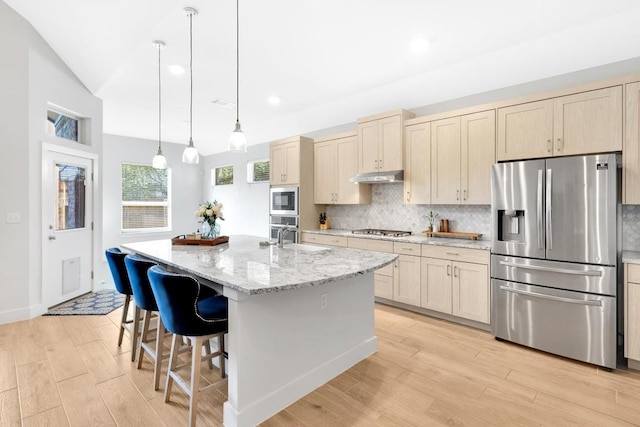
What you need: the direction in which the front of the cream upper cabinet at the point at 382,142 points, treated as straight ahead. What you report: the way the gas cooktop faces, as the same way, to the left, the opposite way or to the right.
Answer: the same way

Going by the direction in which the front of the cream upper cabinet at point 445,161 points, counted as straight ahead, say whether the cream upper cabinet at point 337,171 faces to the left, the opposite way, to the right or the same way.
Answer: the same way

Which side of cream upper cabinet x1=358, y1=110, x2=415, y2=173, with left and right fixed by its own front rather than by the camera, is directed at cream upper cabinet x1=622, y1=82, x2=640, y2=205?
left

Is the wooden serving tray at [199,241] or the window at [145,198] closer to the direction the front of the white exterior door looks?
the wooden serving tray

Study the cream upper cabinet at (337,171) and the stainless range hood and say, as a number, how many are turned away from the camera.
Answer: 0

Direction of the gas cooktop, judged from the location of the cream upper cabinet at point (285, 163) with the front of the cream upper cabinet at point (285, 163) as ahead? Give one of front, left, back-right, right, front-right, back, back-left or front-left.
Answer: left

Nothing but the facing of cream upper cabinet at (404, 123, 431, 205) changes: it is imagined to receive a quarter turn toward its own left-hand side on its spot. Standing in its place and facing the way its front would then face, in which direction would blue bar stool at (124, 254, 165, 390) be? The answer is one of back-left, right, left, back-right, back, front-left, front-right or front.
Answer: right

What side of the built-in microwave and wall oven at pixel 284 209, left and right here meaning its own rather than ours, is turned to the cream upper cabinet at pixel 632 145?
left

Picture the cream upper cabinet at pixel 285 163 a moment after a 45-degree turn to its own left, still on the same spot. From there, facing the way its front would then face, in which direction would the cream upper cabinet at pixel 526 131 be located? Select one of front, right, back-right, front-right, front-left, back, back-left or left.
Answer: front-left

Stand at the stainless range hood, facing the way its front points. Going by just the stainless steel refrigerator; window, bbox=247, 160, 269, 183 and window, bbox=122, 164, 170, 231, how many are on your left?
1

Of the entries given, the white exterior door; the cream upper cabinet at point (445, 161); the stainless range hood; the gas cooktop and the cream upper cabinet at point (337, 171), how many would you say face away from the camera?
0

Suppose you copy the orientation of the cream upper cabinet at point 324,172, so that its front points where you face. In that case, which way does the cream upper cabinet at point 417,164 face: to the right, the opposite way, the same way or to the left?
the same way

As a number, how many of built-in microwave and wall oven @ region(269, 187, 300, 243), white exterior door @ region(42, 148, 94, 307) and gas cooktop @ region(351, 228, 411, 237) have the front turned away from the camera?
0

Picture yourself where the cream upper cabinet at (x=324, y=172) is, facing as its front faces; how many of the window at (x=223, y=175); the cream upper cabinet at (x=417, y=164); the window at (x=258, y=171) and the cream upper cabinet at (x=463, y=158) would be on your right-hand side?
2

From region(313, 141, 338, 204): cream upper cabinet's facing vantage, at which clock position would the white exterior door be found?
The white exterior door is roughly at 1 o'clock from the cream upper cabinet.

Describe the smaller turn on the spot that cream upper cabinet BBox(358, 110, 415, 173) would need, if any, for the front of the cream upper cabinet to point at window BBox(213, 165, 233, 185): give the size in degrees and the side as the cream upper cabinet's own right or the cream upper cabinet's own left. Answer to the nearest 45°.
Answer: approximately 90° to the cream upper cabinet's own right

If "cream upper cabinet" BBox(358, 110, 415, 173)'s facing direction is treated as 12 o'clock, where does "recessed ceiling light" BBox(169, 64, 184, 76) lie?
The recessed ceiling light is roughly at 1 o'clock from the cream upper cabinet.

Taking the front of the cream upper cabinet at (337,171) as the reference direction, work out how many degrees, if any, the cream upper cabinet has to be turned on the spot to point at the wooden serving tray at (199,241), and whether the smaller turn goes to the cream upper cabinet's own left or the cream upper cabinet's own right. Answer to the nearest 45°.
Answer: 0° — it already faces it

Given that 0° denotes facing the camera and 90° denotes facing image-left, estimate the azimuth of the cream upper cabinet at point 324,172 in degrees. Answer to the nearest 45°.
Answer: approximately 45°

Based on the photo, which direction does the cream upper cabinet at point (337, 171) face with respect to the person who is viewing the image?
facing the viewer and to the left of the viewer
